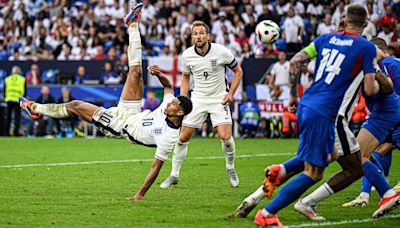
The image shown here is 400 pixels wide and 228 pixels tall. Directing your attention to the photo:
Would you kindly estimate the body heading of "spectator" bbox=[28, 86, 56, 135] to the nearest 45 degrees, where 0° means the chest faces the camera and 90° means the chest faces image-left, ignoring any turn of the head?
approximately 0°

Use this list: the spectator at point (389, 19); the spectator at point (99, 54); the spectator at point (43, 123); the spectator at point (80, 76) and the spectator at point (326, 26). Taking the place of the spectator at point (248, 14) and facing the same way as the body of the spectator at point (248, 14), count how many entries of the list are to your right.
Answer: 3

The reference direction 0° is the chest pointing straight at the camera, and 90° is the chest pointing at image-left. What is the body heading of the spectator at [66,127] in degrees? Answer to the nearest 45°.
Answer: approximately 0°

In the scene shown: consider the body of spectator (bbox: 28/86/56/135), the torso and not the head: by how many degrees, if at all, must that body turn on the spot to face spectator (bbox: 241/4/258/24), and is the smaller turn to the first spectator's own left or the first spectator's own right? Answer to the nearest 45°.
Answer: approximately 90° to the first spectator's own left
